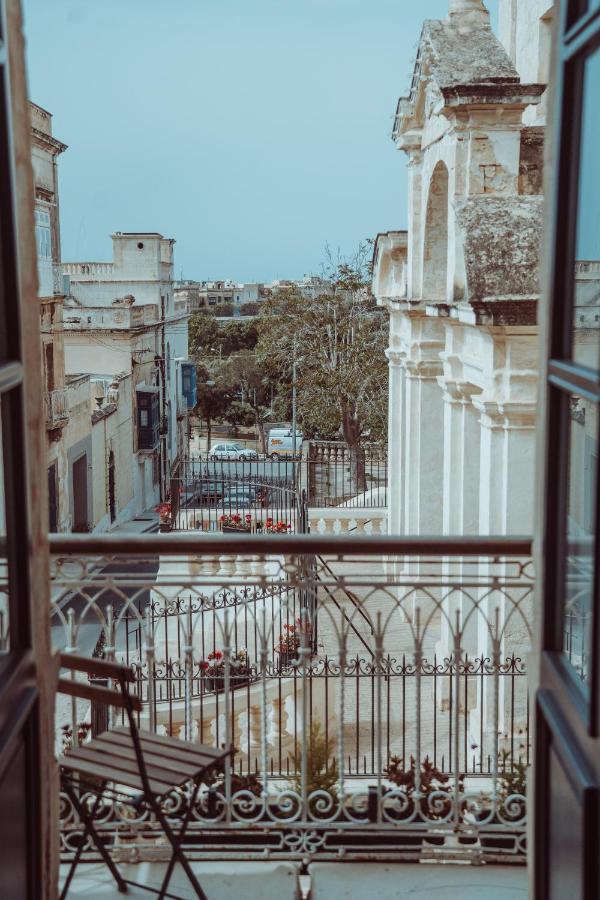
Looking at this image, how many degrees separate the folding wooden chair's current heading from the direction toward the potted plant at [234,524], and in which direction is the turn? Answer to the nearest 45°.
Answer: approximately 45° to its left

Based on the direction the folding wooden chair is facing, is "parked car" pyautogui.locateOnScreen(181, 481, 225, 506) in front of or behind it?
in front

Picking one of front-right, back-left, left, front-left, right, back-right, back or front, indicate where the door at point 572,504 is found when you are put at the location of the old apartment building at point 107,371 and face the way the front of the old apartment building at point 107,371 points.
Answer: right

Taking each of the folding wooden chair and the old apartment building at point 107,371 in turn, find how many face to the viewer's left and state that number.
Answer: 0

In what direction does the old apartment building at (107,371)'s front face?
to the viewer's right

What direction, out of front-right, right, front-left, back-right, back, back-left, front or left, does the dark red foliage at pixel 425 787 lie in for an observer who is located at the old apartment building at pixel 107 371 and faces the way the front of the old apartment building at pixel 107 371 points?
right
